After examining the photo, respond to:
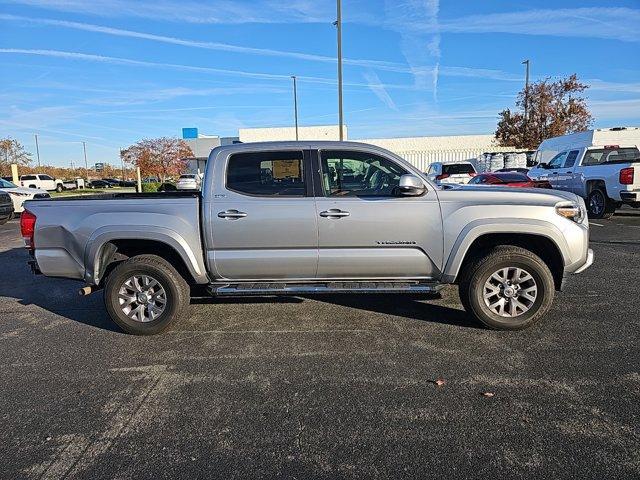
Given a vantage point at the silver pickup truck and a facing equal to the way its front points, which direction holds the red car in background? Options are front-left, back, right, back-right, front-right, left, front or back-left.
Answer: front-left

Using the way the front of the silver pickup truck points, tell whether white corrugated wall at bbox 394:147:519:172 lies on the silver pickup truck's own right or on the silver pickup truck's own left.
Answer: on the silver pickup truck's own left

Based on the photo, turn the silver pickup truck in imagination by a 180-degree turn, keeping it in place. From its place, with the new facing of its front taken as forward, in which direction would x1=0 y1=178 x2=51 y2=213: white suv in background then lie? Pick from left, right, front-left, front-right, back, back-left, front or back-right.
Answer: front-right

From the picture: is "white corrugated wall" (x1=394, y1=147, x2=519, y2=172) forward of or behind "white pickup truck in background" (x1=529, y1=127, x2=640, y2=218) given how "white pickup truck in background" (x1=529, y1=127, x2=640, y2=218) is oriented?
forward

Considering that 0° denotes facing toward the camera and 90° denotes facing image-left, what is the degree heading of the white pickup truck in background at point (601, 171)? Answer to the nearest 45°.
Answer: approximately 135°

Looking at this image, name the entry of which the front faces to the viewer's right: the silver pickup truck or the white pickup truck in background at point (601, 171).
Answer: the silver pickup truck

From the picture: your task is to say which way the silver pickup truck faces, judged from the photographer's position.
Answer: facing to the right of the viewer

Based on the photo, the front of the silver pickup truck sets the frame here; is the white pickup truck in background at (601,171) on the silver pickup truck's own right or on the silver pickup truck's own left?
on the silver pickup truck's own left
